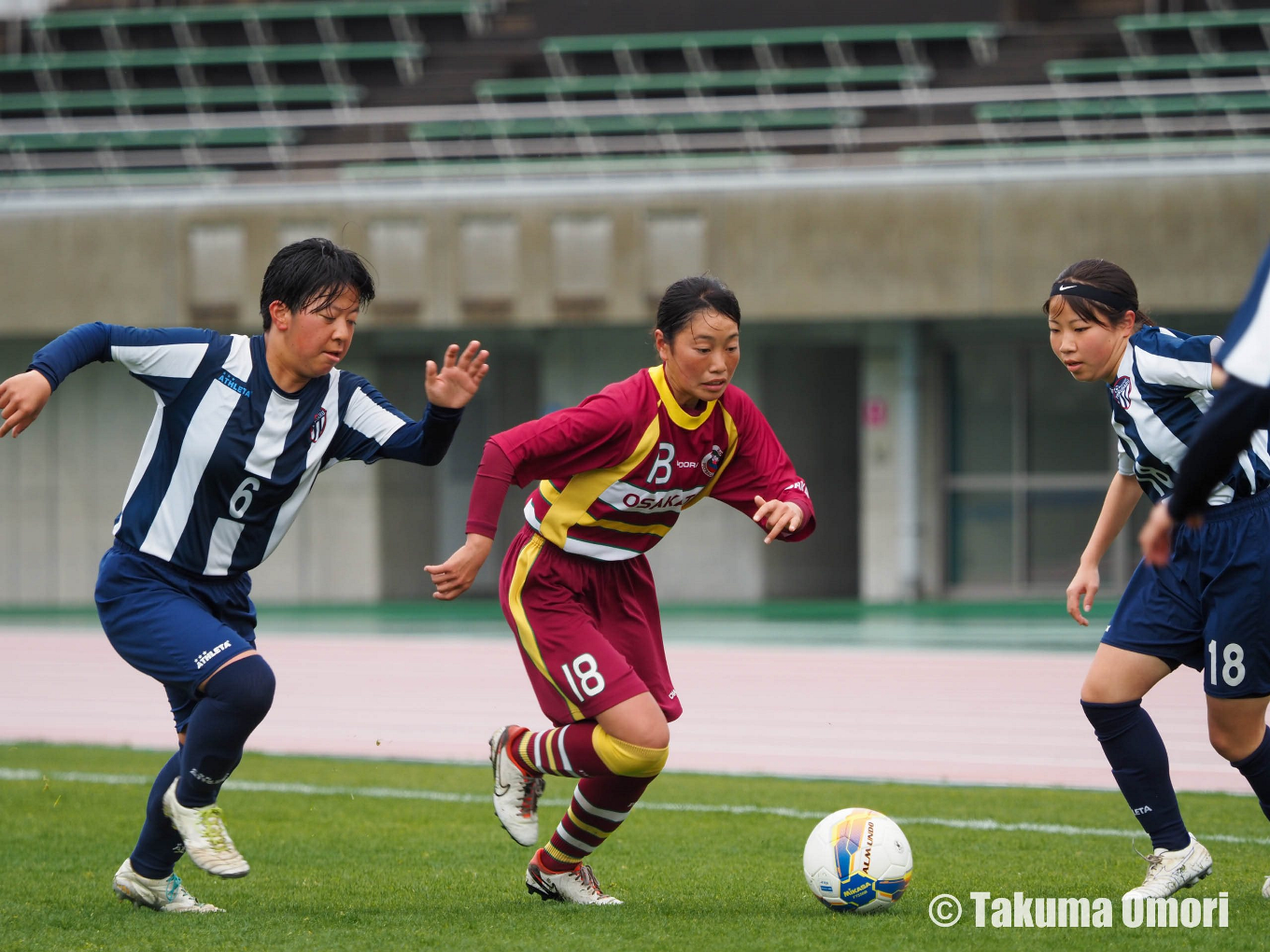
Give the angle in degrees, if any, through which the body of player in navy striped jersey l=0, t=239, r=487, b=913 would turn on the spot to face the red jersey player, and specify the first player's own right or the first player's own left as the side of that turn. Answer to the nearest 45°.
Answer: approximately 45° to the first player's own left

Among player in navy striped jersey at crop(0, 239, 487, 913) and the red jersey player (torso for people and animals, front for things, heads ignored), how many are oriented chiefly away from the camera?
0

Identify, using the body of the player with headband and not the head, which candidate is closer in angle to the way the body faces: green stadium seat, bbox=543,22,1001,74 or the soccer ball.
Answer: the soccer ball

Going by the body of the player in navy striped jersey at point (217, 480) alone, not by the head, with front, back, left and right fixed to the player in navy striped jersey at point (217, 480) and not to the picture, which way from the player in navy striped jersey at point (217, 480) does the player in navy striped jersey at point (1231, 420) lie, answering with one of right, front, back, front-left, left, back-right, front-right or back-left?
front

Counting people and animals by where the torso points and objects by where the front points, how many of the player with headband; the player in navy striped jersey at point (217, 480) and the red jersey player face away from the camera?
0

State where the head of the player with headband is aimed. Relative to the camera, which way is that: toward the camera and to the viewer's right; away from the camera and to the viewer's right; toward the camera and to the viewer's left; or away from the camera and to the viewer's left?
toward the camera and to the viewer's left

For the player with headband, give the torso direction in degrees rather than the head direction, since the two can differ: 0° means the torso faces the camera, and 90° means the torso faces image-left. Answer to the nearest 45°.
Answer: approximately 45°

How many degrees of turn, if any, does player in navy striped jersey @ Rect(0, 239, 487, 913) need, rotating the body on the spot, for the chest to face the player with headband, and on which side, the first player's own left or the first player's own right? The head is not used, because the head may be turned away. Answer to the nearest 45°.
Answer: approximately 45° to the first player's own left

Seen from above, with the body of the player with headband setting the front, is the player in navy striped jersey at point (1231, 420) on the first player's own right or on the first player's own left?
on the first player's own left

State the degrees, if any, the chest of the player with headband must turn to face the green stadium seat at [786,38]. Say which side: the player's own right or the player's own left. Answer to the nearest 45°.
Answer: approximately 135° to the player's own right

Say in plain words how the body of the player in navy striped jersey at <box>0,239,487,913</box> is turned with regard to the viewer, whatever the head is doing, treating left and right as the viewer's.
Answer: facing the viewer and to the right of the viewer

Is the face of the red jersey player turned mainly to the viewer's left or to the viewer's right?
to the viewer's right
